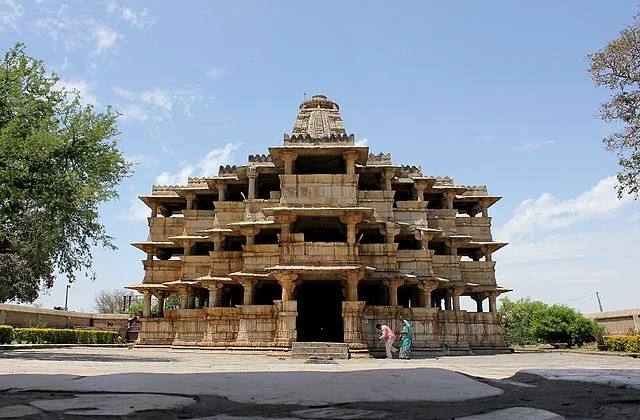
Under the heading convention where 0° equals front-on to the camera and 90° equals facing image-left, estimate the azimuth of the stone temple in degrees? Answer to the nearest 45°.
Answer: approximately 0°

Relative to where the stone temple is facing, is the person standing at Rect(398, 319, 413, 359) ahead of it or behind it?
ahead

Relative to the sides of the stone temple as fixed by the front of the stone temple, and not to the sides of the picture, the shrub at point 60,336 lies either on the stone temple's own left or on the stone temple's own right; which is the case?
on the stone temple's own right

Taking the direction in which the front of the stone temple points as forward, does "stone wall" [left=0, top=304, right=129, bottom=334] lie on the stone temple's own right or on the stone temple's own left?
on the stone temple's own right

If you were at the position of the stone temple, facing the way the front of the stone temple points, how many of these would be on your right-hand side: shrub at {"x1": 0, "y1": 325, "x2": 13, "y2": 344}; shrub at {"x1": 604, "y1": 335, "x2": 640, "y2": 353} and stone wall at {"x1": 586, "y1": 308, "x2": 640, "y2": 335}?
1

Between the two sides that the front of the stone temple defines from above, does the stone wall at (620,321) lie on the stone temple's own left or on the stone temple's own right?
on the stone temple's own left

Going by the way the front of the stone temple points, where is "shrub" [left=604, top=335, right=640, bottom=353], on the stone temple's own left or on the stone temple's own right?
on the stone temple's own left

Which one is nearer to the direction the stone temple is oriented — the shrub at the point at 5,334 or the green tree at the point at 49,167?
the green tree

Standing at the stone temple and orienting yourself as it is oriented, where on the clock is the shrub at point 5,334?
The shrub is roughly at 3 o'clock from the stone temple.

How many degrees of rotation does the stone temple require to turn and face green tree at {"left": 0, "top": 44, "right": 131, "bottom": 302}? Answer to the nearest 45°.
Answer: approximately 45° to its right

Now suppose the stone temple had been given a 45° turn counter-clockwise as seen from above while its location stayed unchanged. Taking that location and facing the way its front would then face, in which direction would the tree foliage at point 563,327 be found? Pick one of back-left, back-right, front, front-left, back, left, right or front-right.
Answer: left
